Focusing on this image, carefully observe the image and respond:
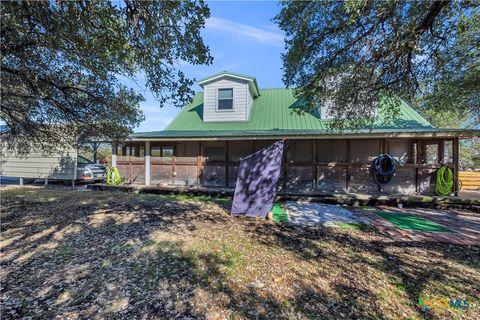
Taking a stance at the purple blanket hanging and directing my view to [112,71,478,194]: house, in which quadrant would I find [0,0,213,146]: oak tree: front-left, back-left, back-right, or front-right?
back-left

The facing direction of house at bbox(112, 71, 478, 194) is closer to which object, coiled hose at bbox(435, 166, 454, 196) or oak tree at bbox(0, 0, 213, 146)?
the oak tree

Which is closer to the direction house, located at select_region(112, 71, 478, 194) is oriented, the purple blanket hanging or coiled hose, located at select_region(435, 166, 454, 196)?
the purple blanket hanging

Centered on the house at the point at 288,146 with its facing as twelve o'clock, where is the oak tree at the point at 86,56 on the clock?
The oak tree is roughly at 1 o'clock from the house.

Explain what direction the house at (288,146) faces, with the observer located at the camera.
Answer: facing the viewer

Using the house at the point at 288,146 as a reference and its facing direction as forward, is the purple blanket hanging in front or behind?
in front

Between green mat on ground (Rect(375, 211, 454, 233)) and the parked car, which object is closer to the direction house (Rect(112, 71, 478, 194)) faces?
the green mat on ground

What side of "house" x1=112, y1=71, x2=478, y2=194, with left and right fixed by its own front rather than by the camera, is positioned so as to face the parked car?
right
